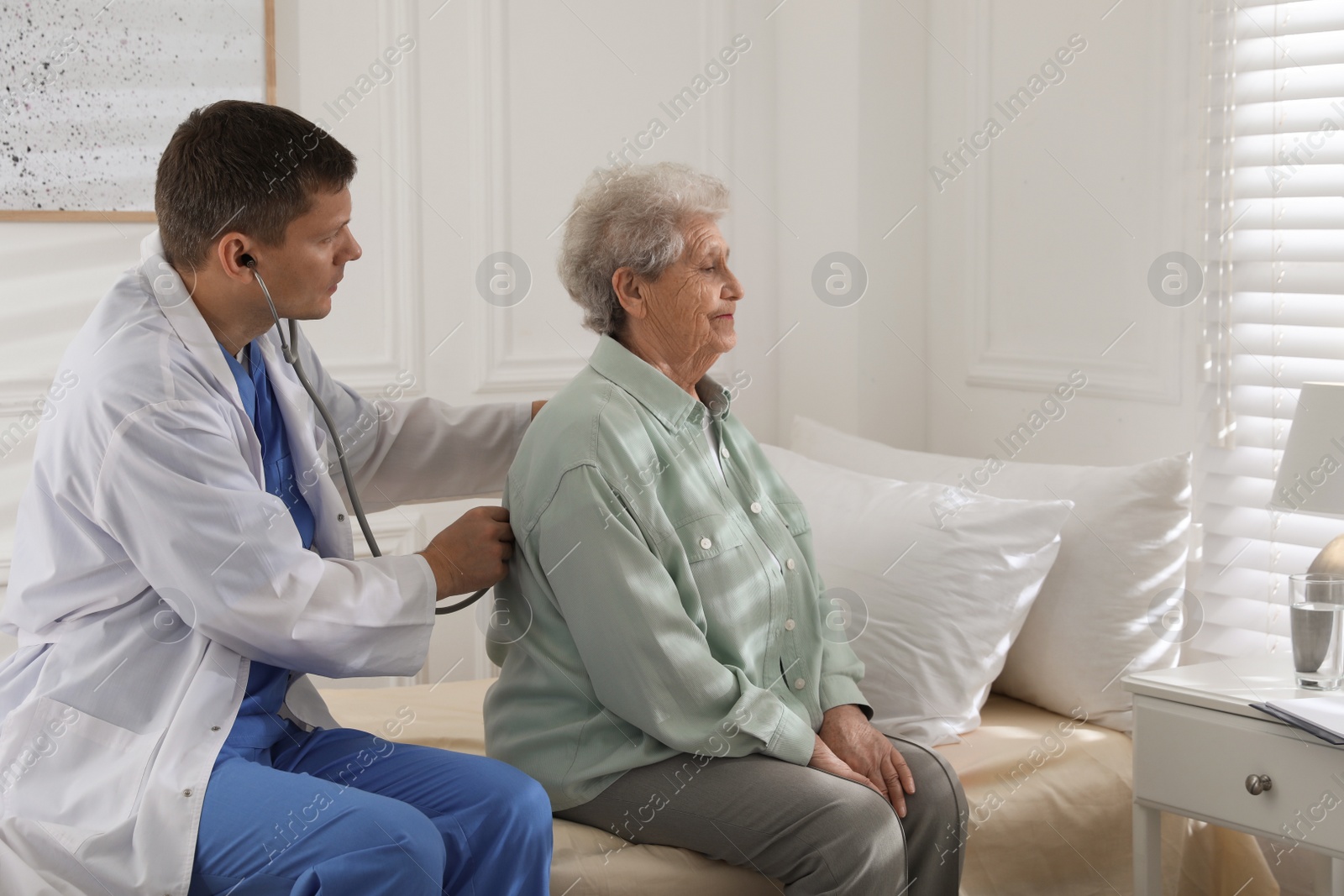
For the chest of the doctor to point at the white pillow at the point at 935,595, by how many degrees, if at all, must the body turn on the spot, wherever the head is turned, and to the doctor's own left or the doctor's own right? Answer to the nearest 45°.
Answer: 0° — they already face it

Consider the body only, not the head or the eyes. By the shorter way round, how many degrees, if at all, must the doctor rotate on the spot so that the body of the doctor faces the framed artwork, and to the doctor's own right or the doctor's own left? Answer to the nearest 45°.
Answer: approximately 90° to the doctor's own left

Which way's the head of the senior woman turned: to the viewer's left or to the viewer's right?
to the viewer's right

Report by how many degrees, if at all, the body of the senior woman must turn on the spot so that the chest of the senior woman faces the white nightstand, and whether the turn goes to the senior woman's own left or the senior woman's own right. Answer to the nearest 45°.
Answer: approximately 45° to the senior woman's own left

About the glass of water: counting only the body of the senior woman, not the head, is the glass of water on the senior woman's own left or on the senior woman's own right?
on the senior woman's own left

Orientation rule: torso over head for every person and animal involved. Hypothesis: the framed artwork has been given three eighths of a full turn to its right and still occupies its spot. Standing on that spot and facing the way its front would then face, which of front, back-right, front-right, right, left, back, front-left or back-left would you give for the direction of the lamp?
back

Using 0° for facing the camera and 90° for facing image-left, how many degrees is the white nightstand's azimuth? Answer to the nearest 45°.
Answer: approximately 45°

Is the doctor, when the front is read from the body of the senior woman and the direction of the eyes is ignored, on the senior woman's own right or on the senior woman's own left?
on the senior woman's own right

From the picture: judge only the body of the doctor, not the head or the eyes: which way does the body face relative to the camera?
to the viewer's right

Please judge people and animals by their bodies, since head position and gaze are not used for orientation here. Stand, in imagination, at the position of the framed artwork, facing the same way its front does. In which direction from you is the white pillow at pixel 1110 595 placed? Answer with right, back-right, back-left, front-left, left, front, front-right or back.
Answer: front-left
